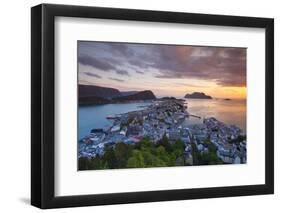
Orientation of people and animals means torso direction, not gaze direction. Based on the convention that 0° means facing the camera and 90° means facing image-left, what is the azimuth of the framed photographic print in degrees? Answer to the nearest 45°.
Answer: approximately 315°
